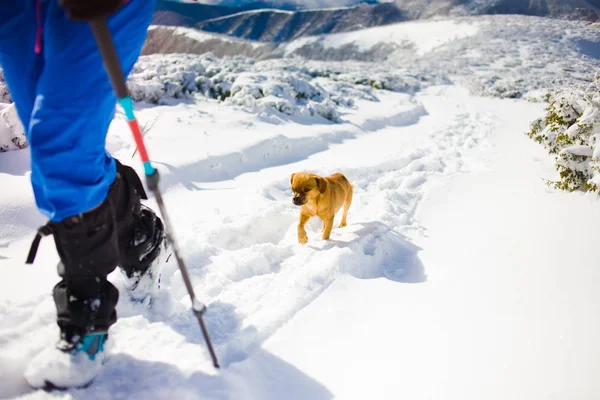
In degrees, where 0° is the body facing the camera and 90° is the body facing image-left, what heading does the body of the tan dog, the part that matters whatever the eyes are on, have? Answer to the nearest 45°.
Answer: approximately 45°

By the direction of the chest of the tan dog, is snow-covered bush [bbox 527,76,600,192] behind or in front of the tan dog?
behind

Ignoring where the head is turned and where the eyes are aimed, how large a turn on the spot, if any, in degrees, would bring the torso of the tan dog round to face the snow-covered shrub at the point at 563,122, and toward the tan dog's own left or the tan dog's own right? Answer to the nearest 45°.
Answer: approximately 180°

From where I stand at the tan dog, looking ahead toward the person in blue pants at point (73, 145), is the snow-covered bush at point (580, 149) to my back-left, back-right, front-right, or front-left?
back-left

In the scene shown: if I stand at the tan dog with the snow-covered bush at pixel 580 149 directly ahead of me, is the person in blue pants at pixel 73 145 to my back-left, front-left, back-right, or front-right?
back-right
